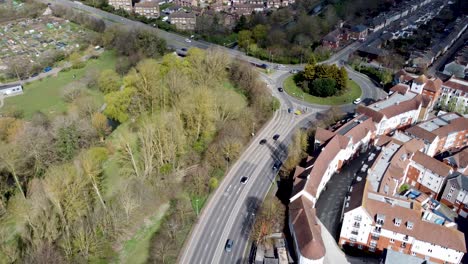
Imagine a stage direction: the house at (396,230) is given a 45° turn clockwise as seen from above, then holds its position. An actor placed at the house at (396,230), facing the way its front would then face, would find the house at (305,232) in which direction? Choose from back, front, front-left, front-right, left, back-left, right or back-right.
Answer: front

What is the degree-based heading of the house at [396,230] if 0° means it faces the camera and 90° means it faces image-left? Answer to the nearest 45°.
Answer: approximately 0°

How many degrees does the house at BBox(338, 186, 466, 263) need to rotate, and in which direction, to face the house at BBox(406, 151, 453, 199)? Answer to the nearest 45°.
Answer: approximately 180°

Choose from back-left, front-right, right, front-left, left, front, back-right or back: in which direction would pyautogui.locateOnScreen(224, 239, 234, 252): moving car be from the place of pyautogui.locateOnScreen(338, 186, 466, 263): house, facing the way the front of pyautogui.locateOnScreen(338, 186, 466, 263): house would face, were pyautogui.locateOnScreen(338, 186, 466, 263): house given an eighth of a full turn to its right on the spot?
front

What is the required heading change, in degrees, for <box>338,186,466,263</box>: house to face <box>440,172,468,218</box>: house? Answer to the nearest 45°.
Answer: approximately 180°
